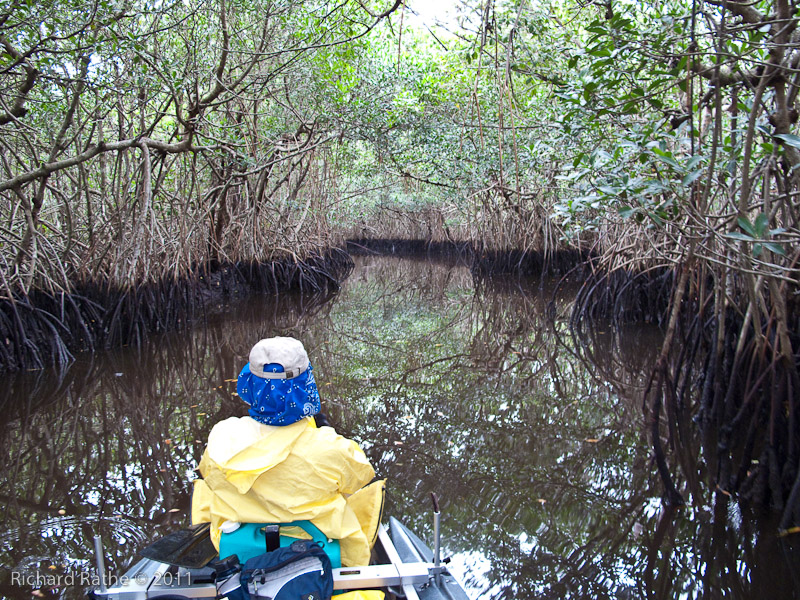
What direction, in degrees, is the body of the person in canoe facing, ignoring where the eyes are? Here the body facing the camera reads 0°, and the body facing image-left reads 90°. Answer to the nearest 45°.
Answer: approximately 180°

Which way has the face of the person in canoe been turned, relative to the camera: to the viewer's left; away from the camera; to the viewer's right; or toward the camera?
away from the camera
